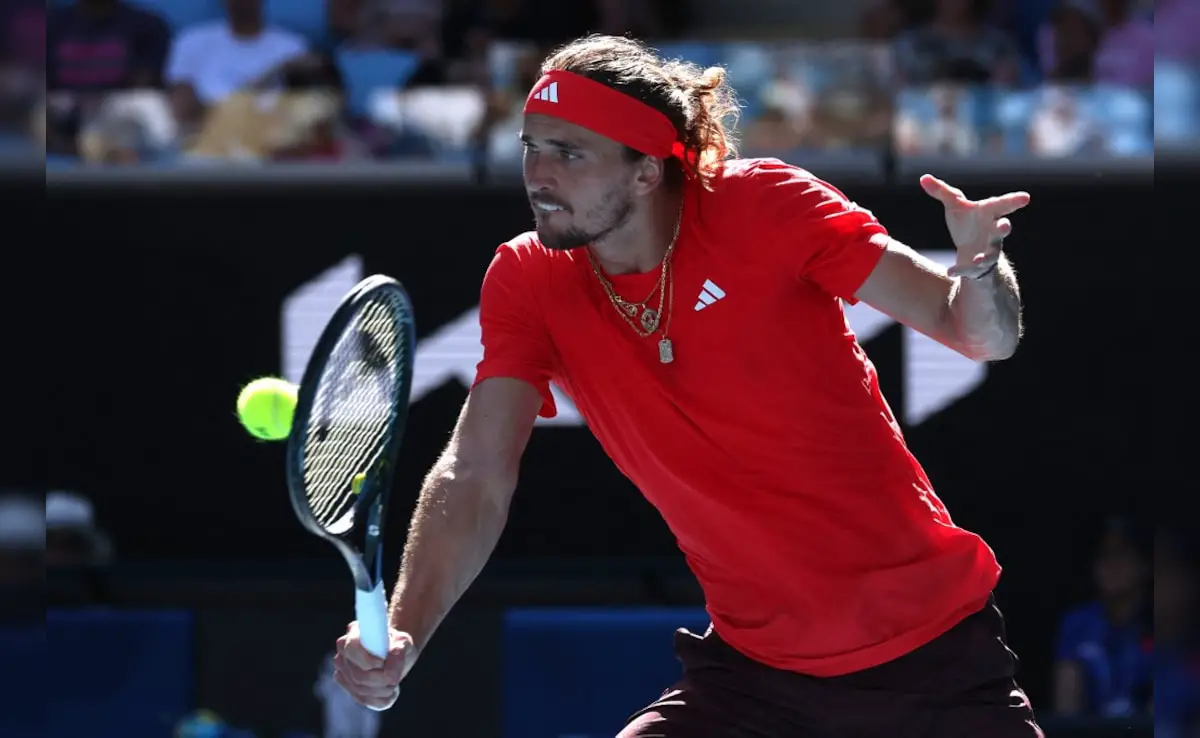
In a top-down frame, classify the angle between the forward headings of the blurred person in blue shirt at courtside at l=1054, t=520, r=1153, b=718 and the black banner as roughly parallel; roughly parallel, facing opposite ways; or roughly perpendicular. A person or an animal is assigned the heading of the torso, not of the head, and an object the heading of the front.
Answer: roughly parallel

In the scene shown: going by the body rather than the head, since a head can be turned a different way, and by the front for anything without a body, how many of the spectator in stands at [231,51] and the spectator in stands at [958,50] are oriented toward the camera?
2

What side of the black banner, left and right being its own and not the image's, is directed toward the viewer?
front

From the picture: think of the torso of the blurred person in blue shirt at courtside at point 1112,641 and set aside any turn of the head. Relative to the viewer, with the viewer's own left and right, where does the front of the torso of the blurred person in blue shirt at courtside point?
facing the viewer

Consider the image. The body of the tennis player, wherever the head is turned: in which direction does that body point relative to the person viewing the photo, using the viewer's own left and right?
facing the viewer and to the left of the viewer

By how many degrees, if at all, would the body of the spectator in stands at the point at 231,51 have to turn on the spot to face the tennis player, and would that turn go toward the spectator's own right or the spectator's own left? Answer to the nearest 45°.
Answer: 0° — they already face them

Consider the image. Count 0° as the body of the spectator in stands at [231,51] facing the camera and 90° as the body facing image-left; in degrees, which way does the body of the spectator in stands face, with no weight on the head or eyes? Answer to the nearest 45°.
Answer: approximately 0°

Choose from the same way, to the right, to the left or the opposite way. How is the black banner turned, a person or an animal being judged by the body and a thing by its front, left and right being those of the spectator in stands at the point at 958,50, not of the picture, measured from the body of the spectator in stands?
the same way

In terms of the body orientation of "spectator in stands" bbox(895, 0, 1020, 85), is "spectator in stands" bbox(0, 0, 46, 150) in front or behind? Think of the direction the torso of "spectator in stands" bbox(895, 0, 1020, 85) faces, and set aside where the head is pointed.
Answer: in front
